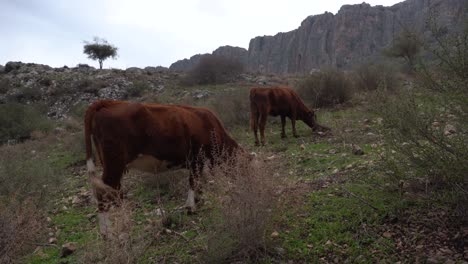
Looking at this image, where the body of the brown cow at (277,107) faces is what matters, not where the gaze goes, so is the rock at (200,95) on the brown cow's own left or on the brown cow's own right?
on the brown cow's own left

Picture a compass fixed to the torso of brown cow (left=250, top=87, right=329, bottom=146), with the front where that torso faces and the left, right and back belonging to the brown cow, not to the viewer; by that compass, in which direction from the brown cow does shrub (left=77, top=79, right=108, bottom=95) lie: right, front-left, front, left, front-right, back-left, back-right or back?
left

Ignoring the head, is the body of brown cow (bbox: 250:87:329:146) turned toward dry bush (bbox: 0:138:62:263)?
no

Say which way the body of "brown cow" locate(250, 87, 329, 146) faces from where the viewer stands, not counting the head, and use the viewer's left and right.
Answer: facing away from the viewer and to the right of the viewer

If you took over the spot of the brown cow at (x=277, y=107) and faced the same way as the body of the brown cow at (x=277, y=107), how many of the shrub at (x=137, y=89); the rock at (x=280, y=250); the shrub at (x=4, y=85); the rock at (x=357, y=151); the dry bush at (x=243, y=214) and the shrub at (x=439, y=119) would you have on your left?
2

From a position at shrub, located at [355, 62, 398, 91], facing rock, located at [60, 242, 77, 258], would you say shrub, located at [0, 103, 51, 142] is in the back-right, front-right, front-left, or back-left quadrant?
front-right

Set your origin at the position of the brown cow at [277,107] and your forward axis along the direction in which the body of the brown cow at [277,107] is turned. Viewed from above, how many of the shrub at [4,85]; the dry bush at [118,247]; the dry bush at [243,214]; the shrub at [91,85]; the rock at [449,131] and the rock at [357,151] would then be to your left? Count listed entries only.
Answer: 2

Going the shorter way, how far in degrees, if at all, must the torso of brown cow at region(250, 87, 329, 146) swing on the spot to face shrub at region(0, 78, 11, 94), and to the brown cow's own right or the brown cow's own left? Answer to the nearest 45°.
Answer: approximately 90° to the brown cow's own left

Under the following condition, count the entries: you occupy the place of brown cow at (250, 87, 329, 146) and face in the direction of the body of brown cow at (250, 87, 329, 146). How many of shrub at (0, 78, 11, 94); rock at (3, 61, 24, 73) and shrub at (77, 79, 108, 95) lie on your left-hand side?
3

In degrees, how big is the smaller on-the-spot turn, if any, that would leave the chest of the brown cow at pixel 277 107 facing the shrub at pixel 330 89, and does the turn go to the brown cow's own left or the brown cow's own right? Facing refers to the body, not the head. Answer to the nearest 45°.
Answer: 0° — it already faces it

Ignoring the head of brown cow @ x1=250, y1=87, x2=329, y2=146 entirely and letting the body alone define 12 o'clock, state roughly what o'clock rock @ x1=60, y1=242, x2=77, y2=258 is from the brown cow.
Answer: The rock is roughly at 5 o'clock from the brown cow.

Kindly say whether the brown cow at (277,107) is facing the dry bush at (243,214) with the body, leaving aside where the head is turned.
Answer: no

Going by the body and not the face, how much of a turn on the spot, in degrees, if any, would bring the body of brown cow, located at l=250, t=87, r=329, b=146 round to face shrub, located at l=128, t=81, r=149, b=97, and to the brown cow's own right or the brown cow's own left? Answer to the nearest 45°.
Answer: approximately 90° to the brown cow's own left

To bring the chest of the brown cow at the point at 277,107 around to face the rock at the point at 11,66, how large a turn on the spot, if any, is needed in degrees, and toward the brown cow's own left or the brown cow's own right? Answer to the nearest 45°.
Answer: approximately 90° to the brown cow's own left

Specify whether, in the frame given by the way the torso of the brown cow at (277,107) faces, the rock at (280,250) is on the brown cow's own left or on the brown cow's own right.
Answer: on the brown cow's own right
